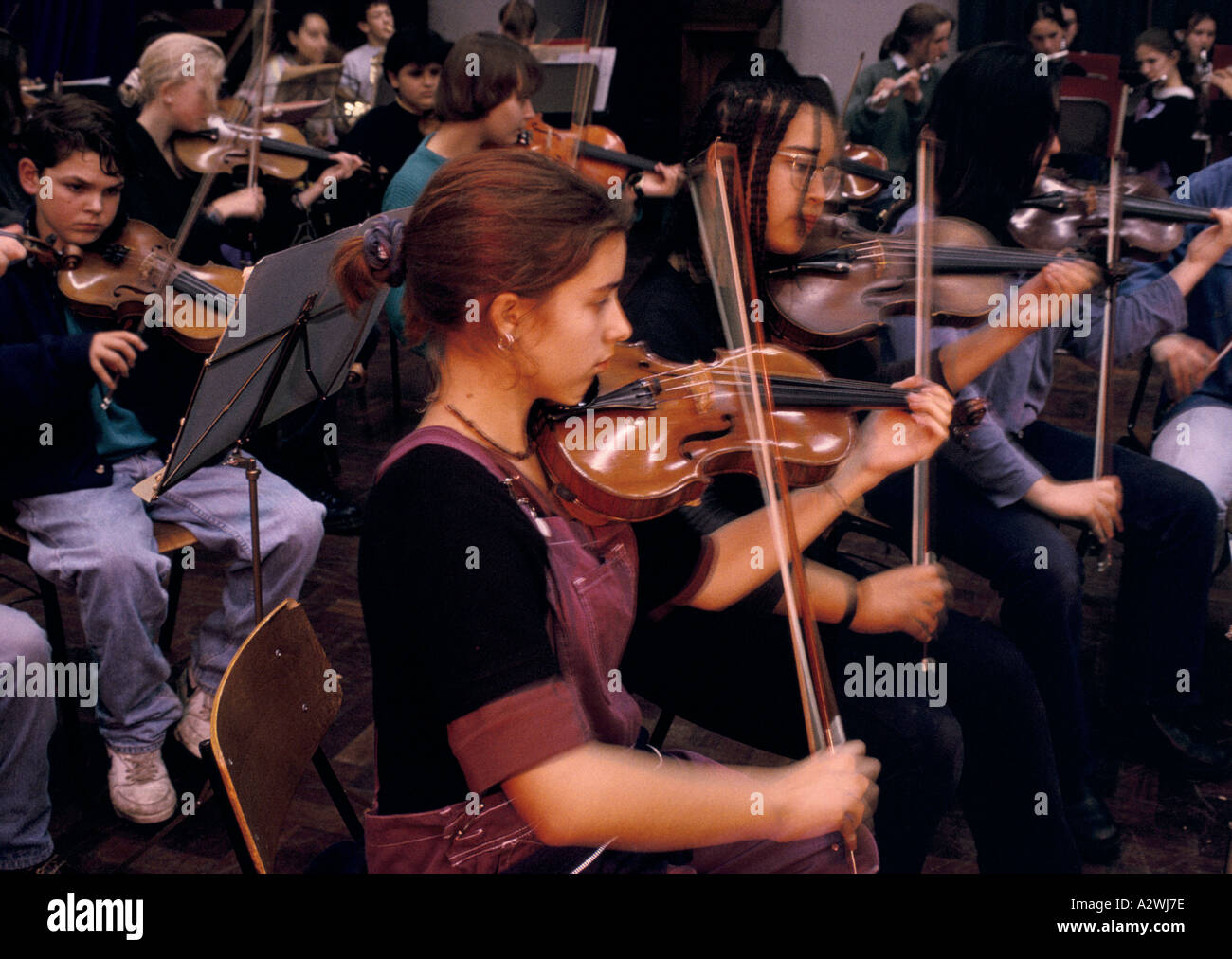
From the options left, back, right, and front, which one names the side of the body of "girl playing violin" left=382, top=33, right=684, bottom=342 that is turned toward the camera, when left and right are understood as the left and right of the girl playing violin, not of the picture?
right

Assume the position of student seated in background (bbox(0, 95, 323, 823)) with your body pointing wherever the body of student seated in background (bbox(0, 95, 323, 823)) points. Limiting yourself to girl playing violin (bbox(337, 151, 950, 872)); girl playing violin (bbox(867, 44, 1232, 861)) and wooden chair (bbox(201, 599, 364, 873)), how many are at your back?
0

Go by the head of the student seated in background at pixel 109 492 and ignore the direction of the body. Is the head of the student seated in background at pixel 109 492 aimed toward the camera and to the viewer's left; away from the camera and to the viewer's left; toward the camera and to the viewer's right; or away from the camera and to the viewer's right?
toward the camera and to the viewer's right

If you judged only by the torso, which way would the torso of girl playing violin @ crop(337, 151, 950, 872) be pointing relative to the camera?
to the viewer's right

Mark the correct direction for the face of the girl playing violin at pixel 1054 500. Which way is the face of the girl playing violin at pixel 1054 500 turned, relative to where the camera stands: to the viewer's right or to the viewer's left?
to the viewer's right

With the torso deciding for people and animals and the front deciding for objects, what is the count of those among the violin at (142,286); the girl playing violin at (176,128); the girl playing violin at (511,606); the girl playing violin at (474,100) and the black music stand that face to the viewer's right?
3

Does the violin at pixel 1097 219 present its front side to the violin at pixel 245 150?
no

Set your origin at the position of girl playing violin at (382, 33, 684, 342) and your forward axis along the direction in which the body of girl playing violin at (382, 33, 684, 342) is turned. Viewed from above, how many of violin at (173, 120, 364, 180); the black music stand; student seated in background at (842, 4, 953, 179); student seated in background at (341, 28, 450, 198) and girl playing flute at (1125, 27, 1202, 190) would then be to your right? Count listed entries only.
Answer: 1

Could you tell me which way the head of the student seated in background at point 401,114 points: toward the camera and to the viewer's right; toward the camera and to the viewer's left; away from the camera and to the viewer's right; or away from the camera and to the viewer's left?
toward the camera and to the viewer's right

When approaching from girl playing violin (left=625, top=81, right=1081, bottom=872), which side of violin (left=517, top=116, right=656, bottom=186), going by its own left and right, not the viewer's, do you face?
front

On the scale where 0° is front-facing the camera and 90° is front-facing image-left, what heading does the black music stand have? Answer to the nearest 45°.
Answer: approximately 135°

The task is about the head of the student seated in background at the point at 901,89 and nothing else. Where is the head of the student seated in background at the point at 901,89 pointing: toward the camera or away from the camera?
toward the camera

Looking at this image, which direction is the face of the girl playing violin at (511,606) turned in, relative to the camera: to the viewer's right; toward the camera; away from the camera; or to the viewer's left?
to the viewer's right
